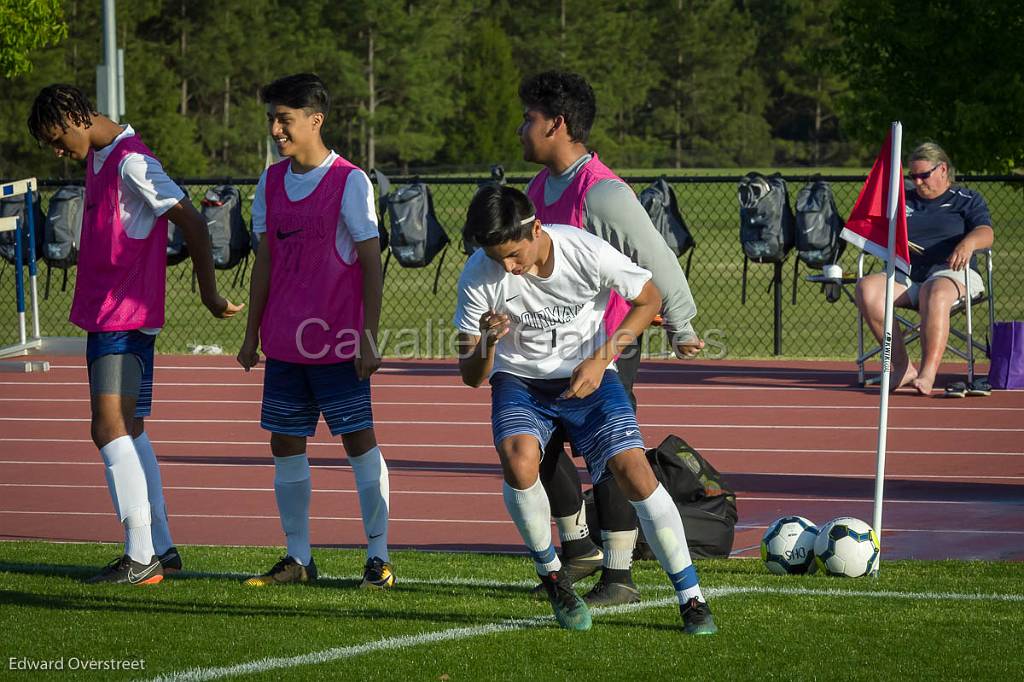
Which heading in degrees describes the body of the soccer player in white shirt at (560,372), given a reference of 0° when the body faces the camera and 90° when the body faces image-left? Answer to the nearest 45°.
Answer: approximately 0°

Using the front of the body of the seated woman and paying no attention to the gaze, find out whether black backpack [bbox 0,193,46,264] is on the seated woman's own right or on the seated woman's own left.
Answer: on the seated woman's own right

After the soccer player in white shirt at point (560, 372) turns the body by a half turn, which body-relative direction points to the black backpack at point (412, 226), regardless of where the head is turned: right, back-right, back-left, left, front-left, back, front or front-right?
front

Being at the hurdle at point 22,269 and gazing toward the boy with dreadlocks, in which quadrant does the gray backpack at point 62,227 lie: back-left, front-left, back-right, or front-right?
back-left

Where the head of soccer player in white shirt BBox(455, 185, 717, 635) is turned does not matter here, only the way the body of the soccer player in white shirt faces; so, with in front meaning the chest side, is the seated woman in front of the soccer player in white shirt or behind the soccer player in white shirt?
behind

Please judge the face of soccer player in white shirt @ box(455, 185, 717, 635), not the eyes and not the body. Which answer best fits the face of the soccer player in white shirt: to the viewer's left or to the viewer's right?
to the viewer's left

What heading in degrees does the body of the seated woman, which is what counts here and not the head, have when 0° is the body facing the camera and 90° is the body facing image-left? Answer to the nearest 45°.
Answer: approximately 45°

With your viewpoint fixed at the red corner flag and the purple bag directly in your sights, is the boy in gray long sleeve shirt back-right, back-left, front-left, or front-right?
back-left

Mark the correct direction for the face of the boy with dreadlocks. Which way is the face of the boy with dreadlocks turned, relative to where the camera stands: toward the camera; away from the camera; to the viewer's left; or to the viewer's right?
to the viewer's left

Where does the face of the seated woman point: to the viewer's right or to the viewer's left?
to the viewer's left
